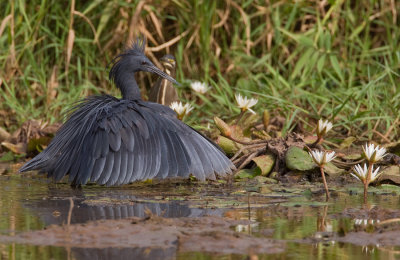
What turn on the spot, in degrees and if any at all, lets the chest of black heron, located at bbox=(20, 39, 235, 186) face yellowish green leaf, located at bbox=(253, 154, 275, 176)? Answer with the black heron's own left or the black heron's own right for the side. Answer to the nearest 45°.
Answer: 0° — it already faces it

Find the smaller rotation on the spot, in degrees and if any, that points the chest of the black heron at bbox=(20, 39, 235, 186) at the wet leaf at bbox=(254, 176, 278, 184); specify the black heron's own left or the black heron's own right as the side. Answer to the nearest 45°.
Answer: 0° — it already faces it

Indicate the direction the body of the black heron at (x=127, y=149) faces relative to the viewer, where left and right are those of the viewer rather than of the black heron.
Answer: facing to the right of the viewer

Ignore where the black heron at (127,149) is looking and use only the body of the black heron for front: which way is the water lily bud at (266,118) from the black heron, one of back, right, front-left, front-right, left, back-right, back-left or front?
front-left

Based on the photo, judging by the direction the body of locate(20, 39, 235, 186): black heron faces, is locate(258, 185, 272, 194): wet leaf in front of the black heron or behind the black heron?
in front

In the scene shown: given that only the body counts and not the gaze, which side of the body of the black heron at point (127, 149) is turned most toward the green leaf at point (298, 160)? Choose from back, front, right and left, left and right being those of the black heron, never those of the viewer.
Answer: front

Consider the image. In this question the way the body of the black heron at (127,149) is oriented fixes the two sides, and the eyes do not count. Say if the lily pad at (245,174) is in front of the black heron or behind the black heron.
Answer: in front

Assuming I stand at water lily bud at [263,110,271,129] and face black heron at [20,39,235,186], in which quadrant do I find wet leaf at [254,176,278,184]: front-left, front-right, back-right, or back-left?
front-left

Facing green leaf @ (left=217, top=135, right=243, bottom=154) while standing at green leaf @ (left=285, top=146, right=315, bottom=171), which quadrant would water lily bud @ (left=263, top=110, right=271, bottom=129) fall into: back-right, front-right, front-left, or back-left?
front-right
